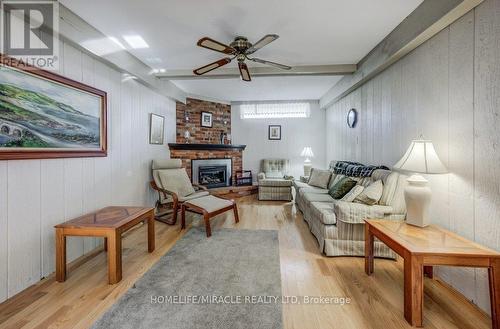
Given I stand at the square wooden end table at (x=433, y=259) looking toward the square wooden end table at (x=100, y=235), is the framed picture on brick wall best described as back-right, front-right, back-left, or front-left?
front-right

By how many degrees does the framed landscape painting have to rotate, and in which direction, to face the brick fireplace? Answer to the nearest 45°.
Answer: approximately 90° to its left

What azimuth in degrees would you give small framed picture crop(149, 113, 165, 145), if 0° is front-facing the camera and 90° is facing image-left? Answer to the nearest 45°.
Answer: approximately 315°

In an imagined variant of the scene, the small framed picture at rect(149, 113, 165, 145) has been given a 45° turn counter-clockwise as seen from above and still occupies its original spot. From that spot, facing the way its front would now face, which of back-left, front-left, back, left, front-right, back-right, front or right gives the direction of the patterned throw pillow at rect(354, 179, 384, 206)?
front-right

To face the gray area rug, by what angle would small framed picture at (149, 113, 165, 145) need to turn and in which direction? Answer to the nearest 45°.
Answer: approximately 45° to its right

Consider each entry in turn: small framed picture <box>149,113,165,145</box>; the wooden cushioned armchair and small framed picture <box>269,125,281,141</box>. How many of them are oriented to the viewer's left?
0

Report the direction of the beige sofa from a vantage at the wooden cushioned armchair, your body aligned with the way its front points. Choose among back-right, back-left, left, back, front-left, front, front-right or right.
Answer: front

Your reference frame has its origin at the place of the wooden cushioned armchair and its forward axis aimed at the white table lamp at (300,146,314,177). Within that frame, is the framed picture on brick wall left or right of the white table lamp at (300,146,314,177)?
left

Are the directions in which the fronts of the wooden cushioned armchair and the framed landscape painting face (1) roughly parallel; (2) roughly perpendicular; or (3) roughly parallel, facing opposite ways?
roughly parallel

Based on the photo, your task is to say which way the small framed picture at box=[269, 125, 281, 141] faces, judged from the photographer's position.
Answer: facing the viewer

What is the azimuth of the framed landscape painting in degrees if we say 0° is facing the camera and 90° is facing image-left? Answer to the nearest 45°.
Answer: approximately 315°

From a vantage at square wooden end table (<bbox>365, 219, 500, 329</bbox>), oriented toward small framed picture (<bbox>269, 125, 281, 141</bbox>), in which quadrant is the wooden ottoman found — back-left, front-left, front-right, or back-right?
front-left

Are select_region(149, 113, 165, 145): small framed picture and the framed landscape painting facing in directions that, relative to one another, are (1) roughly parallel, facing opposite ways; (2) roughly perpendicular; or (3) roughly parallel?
roughly parallel

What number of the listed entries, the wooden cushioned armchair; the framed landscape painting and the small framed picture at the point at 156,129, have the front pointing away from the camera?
0

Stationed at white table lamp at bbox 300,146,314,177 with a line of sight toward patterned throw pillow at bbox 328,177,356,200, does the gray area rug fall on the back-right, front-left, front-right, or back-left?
front-right

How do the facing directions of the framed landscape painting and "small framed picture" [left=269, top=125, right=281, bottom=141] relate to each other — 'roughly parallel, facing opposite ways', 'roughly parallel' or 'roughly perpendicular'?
roughly perpendicular
